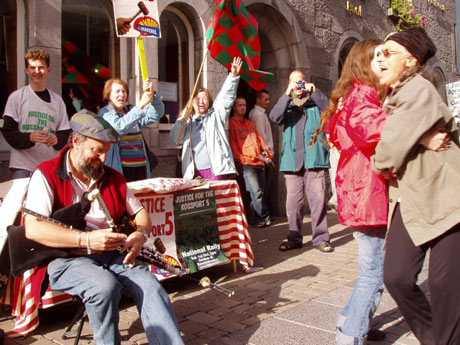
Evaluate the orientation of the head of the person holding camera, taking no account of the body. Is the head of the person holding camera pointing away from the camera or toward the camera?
toward the camera

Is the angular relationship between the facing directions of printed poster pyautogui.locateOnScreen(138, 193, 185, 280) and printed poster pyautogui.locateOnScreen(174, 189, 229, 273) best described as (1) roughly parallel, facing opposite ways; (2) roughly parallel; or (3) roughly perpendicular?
roughly parallel

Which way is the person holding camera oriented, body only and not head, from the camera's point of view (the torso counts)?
toward the camera

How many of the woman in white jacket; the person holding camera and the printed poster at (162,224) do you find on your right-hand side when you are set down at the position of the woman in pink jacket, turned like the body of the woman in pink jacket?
0

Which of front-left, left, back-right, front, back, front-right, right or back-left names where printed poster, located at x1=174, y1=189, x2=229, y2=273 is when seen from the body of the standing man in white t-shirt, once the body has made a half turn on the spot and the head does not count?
right

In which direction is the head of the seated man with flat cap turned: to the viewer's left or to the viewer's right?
to the viewer's right

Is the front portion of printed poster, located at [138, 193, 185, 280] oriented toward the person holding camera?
no

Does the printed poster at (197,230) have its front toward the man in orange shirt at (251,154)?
no

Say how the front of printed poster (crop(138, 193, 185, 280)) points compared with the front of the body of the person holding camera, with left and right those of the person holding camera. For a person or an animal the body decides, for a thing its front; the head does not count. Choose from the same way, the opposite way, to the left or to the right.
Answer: the same way

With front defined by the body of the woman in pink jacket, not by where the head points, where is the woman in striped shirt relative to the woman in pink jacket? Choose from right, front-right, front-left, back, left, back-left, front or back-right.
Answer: back-left

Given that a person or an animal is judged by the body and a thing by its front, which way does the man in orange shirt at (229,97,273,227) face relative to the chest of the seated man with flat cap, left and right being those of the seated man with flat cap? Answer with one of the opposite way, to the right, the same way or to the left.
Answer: the same way

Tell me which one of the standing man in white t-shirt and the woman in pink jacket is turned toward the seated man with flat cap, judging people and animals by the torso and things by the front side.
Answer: the standing man in white t-shirt

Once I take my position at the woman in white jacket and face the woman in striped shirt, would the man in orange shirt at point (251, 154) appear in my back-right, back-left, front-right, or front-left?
back-right

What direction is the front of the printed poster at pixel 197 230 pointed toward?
toward the camera

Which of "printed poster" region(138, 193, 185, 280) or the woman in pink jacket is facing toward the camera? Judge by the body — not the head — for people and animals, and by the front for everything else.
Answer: the printed poster

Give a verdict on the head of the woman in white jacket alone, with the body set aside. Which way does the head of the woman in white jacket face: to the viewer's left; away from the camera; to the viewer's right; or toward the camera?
toward the camera

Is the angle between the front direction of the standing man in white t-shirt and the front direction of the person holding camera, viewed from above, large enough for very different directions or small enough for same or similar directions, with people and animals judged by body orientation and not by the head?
same or similar directions

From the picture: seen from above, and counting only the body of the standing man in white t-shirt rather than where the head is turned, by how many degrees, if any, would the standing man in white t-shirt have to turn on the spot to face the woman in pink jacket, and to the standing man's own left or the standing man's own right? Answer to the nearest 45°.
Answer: approximately 45° to the standing man's own left

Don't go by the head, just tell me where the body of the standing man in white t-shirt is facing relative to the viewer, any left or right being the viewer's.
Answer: facing the viewer

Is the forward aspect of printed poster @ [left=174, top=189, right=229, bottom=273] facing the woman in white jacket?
no
